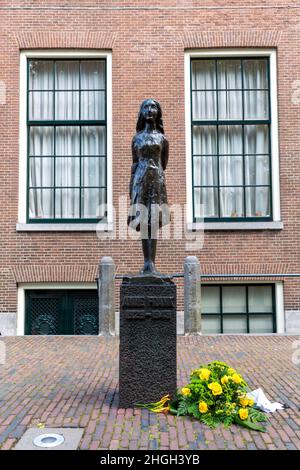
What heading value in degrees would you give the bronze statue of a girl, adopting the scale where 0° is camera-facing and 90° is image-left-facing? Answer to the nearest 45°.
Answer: approximately 0°

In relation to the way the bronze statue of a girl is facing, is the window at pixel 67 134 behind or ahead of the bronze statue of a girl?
behind

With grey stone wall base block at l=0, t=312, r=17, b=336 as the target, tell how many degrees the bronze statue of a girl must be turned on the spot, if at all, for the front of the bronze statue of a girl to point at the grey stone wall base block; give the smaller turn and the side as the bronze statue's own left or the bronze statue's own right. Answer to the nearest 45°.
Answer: approximately 135° to the bronze statue's own right

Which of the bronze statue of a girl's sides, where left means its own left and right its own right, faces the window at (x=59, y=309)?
back

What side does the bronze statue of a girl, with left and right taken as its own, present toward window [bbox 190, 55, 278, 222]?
back
